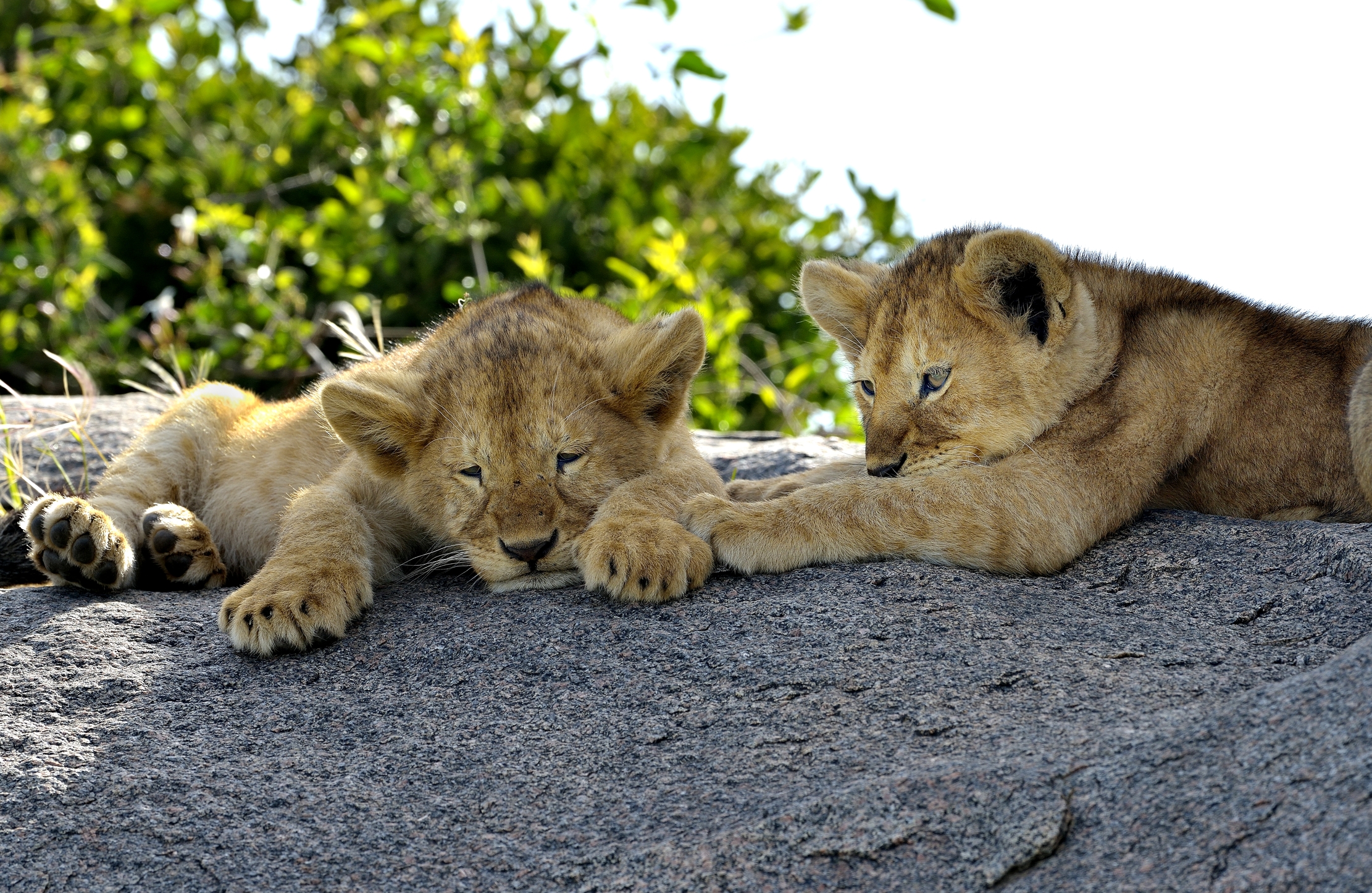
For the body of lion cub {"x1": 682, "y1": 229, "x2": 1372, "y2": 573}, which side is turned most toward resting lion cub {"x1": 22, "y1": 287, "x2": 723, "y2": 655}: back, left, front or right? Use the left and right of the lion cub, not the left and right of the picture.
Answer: front

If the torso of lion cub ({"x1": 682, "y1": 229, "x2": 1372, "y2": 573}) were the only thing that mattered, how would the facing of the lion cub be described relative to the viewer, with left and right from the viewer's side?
facing to the left of the viewer

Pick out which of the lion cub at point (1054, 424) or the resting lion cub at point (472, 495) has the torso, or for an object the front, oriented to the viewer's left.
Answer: the lion cub

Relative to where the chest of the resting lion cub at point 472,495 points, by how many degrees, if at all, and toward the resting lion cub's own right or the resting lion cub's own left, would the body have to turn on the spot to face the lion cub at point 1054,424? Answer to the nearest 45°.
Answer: approximately 45° to the resting lion cub's own left

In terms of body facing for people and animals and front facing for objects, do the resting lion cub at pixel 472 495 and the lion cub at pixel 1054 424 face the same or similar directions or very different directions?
very different directions

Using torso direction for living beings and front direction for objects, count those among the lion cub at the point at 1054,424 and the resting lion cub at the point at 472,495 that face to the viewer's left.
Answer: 1

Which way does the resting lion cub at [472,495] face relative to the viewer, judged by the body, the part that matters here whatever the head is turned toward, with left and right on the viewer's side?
facing the viewer and to the right of the viewer
